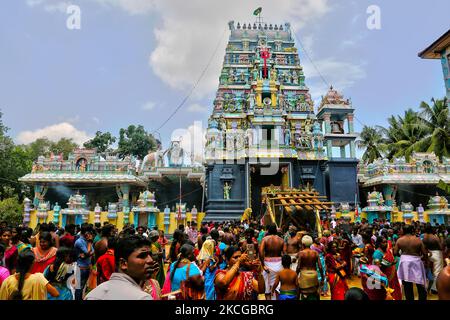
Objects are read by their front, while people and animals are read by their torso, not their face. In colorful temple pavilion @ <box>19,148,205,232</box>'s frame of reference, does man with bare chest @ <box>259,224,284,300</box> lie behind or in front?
in front

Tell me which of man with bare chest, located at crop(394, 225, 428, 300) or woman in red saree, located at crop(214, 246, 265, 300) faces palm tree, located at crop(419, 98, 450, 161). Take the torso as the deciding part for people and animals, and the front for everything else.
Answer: the man with bare chest

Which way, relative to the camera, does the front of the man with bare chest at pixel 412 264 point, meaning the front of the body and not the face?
away from the camera

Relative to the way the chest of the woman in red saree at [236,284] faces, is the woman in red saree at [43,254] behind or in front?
behind

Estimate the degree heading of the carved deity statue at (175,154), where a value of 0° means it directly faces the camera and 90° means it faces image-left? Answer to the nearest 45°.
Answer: approximately 0°

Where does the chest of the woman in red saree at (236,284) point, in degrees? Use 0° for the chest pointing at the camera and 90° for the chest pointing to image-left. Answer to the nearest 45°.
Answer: approximately 315°

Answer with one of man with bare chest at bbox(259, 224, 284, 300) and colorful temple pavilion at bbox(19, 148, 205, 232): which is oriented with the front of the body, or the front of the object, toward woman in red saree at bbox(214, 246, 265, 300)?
the colorful temple pavilion

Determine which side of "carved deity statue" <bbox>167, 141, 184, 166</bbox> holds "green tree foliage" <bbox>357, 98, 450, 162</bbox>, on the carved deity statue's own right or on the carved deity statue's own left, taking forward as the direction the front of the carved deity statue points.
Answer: on the carved deity statue's own left

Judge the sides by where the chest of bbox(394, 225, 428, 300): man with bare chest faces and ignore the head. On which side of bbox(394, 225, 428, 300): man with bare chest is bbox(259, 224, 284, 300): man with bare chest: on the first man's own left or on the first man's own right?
on the first man's own left

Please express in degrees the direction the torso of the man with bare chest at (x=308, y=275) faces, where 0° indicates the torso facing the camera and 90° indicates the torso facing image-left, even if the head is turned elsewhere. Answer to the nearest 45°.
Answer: approximately 180°

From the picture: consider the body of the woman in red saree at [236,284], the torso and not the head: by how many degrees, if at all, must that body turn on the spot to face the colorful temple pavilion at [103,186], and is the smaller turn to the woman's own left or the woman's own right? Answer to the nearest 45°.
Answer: approximately 180°

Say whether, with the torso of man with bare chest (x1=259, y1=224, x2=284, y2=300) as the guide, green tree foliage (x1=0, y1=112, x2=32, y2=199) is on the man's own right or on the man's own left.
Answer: on the man's own left
